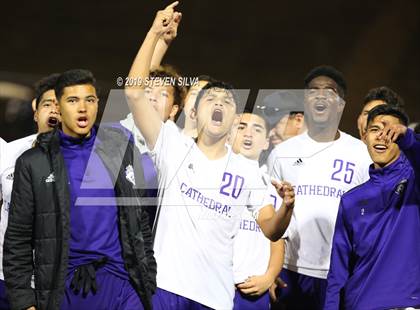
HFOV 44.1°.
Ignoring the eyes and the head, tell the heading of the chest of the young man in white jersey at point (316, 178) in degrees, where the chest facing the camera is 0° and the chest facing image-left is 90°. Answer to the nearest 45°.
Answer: approximately 0°

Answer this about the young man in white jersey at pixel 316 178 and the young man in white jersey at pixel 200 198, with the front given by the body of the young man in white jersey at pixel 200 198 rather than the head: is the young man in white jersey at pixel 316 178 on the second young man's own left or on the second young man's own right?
on the second young man's own left

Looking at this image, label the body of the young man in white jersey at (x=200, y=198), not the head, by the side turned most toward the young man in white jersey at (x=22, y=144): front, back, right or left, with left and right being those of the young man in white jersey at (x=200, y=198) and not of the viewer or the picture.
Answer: right

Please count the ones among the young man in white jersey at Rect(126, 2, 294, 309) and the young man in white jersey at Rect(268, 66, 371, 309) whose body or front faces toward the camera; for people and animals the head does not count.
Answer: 2

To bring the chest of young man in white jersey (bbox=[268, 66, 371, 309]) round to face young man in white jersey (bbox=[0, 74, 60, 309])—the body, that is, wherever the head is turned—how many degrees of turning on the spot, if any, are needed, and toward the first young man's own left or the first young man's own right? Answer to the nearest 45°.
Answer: approximately 90° to the first young man's own right

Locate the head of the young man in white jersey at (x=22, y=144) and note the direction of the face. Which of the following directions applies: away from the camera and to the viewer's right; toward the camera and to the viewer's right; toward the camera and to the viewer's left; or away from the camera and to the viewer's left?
toward the camera and to the viewer's right

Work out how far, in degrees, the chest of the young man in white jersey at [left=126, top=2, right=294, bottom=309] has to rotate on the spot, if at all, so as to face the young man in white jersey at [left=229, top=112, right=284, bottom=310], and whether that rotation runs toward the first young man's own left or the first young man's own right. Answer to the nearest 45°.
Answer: approximately 135° to the first young man's own left
